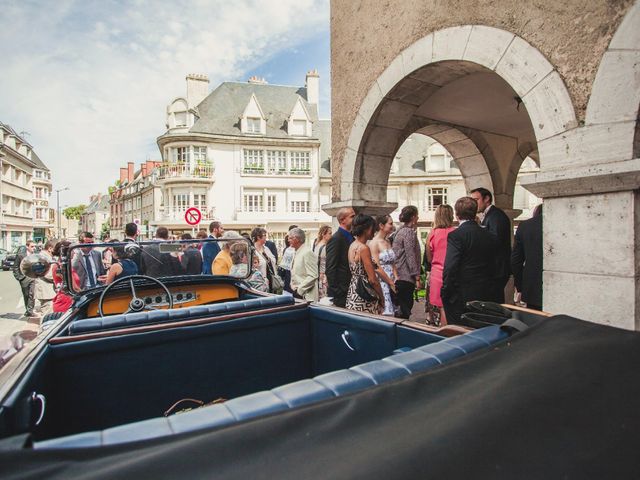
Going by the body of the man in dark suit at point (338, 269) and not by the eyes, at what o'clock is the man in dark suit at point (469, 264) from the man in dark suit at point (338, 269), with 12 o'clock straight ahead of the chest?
the man in dark suit at point (469, 264) is roughly at 1 o'clock from the man in dark suit at point (338, 269).

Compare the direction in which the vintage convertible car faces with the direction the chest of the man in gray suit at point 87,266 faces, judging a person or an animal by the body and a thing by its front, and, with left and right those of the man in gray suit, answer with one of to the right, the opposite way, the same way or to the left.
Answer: the opposite way

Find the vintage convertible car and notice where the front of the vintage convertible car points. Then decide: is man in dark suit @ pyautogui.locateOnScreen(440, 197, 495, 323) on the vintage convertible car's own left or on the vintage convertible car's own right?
on the vintage convertible car's own right

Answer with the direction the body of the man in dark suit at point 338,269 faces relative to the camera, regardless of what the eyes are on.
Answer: to the viewer's right

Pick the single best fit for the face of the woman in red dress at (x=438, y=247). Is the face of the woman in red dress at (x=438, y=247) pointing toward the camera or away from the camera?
away from the camera

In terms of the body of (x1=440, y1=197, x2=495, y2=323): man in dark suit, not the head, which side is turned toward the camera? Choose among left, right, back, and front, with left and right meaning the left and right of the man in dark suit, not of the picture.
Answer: back

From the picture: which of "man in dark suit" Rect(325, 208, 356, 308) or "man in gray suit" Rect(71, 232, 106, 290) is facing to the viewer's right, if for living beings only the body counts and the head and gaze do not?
"man in dark suit" Rect(325, 208, 356, 308)
